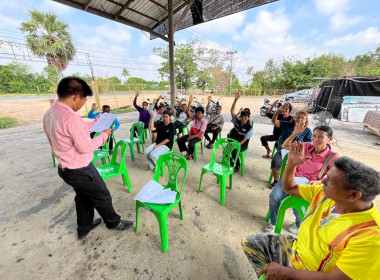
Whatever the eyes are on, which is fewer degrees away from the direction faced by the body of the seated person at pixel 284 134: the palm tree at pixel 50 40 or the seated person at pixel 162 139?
the seated person

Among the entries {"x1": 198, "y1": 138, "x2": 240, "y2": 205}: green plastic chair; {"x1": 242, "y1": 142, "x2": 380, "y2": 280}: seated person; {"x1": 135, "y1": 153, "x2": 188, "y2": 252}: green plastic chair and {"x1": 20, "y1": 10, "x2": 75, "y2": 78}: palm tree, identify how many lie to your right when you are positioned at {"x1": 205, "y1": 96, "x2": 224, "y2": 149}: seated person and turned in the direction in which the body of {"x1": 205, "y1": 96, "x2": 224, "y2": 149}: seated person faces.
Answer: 1

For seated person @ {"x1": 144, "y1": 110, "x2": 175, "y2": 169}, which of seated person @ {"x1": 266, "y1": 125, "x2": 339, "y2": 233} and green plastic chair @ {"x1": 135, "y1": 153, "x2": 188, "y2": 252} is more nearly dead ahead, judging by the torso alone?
the green plastic chair

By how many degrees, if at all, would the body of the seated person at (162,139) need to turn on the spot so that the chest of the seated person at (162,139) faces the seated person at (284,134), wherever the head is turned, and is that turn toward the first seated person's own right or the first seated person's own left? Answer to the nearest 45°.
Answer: approximately 90° to the first seated person's own left

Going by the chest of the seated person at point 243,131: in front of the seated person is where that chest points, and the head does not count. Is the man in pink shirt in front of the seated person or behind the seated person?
in front

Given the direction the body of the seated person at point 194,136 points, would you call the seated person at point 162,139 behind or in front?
in front

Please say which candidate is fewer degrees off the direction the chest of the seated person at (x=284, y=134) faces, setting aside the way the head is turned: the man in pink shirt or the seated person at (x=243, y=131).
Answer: the man in pink shirt

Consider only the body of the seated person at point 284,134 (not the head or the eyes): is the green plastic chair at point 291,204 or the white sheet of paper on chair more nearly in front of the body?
the white sheet of paper on chair

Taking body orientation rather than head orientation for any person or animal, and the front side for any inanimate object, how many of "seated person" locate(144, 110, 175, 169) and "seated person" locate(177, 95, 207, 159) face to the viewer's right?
0

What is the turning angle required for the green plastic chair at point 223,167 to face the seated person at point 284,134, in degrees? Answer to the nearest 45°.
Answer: approximately 180°

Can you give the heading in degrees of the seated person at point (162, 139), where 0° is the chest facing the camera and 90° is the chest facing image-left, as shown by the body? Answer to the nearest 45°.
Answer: approximately 45°

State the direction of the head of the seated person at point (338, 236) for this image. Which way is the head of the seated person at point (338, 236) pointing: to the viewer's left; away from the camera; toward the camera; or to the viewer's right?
to the viewer's left

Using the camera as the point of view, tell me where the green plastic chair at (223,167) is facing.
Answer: facing the viewer and to the left of the viewer

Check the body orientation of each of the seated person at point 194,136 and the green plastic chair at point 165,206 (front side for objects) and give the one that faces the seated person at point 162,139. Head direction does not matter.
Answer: the seated person at point 194,136

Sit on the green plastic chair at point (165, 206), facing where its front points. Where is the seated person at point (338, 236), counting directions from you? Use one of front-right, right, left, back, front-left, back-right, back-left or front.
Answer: left
